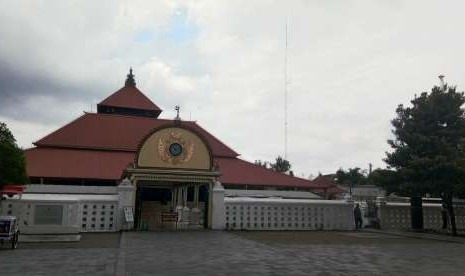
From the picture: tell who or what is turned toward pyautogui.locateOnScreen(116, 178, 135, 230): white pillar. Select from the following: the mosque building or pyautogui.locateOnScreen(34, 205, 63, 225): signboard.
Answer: the mosque building

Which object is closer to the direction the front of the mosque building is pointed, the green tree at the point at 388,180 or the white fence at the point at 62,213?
the white fence

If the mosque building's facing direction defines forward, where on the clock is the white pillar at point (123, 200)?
The white pillar is roughly at 12 o'clock from the mosque building.

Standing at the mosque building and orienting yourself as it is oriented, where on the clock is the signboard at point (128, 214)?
The signboard is roughly at 12 o'clock from the mosque building.

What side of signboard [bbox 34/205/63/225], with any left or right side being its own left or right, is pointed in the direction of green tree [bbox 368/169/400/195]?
left

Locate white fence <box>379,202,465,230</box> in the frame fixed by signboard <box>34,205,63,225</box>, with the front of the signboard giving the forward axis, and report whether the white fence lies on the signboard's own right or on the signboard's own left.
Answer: on the signboard's own left

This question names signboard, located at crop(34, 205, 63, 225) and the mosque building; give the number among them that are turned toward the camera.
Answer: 2
